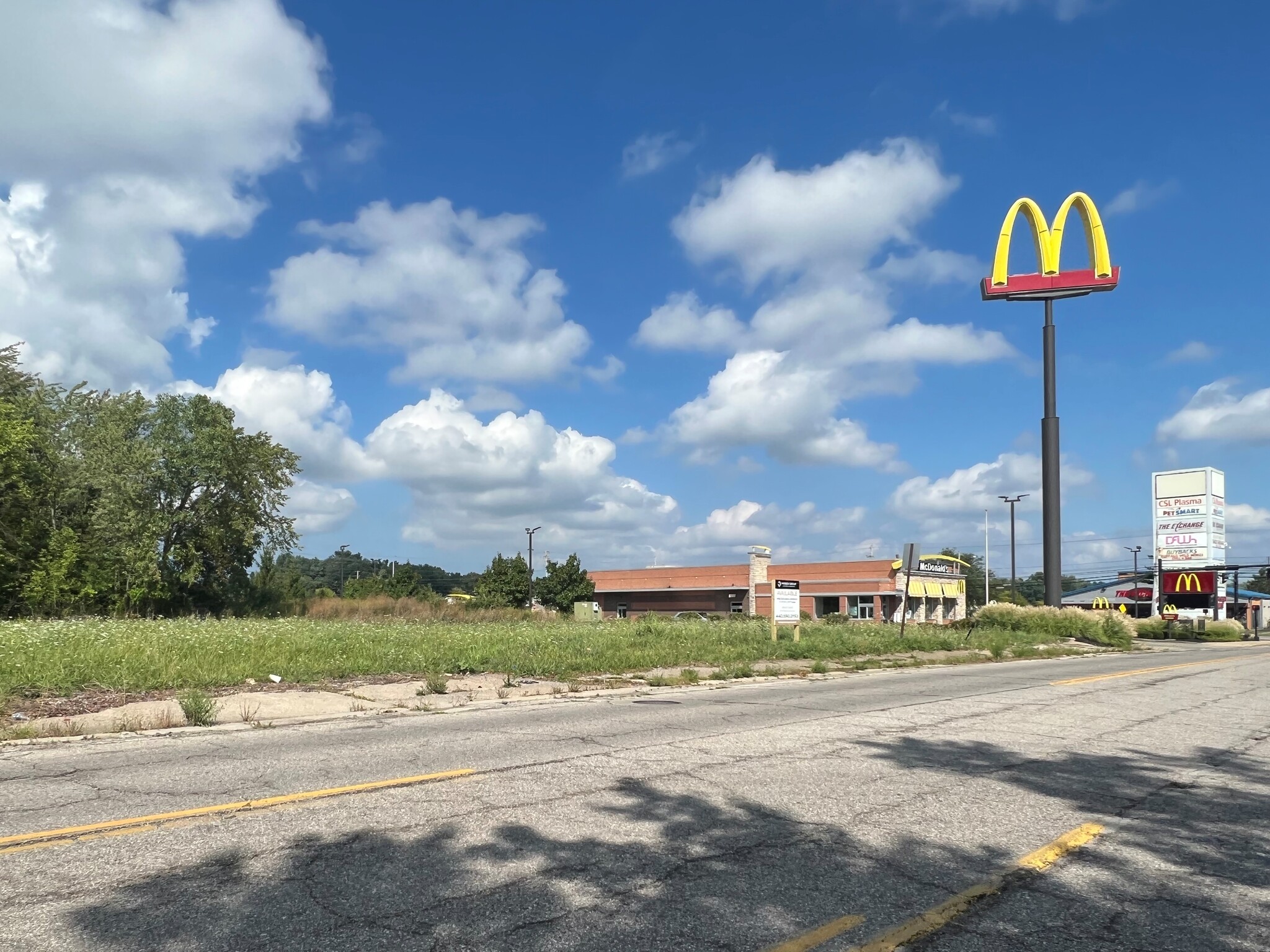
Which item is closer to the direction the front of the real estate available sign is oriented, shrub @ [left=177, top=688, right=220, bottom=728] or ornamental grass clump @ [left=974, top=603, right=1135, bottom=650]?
the shrub

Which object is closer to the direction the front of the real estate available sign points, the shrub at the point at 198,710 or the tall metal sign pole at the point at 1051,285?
the shrub

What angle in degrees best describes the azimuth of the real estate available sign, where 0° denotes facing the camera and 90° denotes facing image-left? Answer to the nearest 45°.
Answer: approximately 0°

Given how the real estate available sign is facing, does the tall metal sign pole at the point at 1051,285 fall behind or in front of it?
behind
